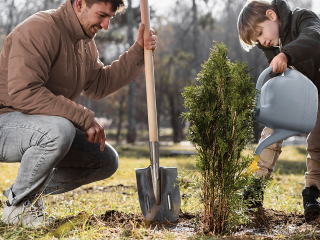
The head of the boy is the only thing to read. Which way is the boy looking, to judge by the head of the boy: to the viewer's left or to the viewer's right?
to the viewer's left

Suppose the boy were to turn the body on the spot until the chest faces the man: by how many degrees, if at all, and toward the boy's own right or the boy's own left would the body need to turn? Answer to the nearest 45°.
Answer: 0° — they already face them

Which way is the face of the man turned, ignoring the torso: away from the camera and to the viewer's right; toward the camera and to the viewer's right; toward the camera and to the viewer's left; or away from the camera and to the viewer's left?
toward the camera and to the viewer's right

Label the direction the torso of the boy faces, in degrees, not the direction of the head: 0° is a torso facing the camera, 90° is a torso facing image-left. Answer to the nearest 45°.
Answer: approximately 45°

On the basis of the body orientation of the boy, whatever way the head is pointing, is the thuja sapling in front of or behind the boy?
in front
